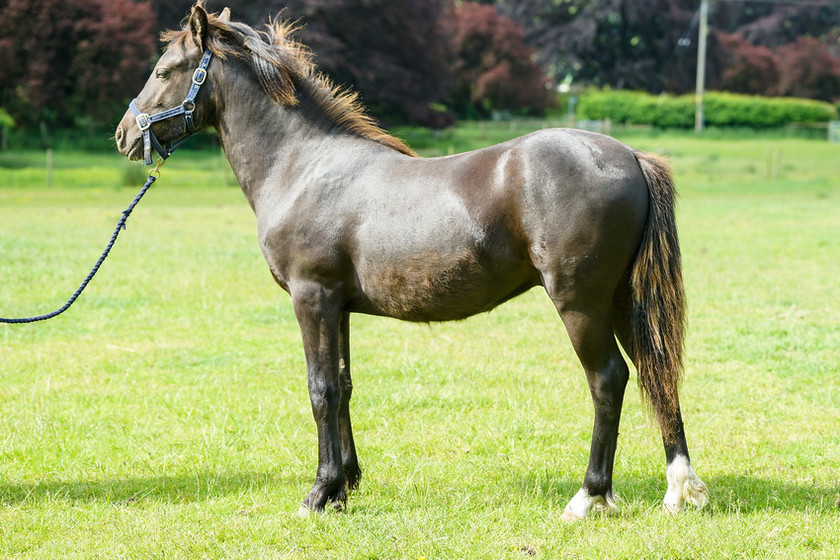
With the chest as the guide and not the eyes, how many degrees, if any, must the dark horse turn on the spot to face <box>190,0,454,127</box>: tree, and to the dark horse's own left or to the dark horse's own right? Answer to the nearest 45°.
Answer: approximately 90° to the dark horse's own right

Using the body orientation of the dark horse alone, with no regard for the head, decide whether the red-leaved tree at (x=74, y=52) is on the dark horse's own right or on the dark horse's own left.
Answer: on the dark horse's own right

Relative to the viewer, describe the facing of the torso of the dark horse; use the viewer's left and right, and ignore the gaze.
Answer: facing to the left of the viewer
